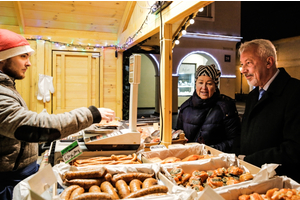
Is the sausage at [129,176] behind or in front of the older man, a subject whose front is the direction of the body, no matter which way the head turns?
in front

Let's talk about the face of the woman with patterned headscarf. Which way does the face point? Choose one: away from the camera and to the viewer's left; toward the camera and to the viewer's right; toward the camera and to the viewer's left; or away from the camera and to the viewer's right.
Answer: toward the camera and to the viewer's left

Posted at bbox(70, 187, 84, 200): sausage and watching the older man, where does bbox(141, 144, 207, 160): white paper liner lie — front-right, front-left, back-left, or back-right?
front-left

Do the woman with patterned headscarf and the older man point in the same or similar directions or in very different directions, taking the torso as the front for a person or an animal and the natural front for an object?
same or similar directions

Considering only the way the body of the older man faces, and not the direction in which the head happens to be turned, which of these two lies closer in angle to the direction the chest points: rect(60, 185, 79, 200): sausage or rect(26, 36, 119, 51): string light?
the sausage

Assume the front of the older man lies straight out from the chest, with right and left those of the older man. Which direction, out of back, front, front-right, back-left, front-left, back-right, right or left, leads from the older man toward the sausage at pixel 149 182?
front

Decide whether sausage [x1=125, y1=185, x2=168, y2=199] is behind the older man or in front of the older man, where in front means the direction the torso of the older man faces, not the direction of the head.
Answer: in front

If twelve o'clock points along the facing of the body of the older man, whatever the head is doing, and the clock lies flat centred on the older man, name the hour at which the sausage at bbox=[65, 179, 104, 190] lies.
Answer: The sausage is roughly at 12 o'clock from the older man.

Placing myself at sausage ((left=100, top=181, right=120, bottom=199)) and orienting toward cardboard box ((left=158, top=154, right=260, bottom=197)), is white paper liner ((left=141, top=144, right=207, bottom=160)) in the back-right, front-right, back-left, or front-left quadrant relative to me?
front-left

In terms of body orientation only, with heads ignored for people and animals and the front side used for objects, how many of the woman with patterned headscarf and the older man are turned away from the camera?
0

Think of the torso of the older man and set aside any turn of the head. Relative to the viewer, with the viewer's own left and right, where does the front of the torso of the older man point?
facing the viewer and to the left of the viewer

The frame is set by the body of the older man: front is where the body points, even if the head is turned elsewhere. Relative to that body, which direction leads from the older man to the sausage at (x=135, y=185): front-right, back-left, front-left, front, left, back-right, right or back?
front

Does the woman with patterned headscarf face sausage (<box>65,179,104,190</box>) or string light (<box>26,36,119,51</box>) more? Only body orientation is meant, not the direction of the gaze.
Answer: the sausage
